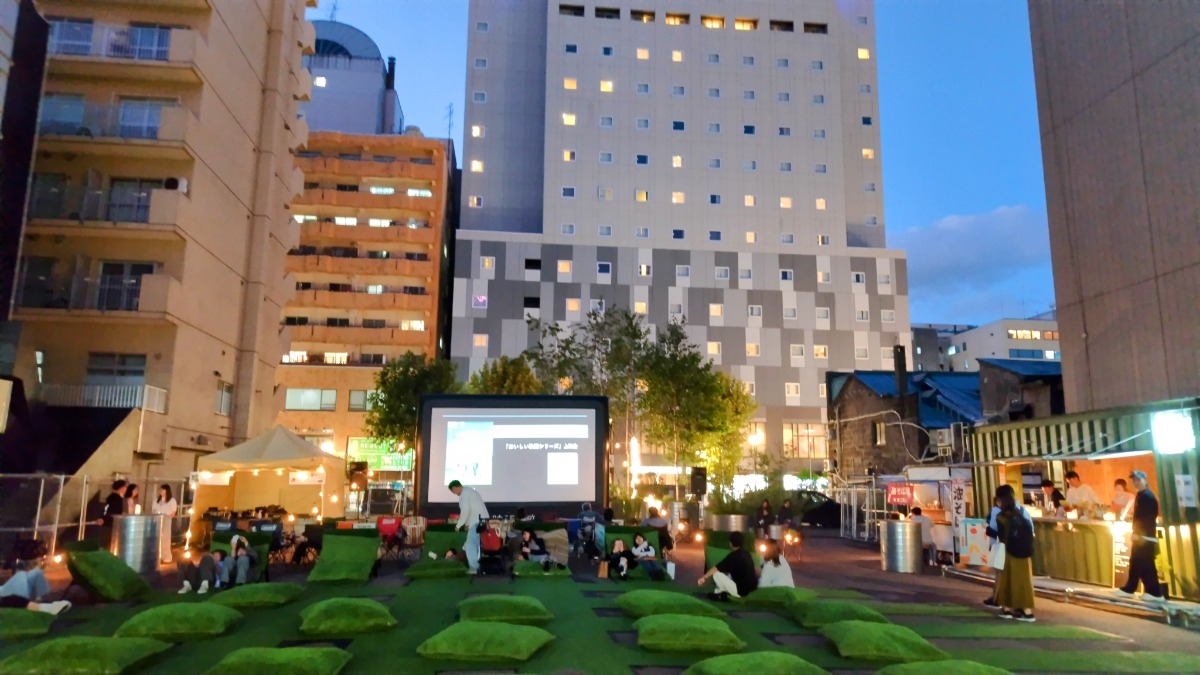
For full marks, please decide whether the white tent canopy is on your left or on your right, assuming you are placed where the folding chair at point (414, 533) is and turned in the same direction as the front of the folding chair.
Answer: on your left

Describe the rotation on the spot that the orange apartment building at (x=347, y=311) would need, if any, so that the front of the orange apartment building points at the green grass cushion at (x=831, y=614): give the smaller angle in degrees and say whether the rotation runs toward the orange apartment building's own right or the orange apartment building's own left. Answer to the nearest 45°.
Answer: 0° — it already faces it

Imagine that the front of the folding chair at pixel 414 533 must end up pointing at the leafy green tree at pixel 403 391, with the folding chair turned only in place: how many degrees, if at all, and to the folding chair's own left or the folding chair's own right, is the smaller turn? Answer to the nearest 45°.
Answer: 0° — it already faces it

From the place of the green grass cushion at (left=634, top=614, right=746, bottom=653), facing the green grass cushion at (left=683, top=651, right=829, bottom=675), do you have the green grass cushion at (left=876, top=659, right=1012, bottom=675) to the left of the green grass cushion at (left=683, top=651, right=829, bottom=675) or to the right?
left

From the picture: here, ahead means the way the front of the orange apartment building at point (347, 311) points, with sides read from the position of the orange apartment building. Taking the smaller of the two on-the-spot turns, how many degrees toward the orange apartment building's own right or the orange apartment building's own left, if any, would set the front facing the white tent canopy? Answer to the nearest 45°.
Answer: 0° — it already faces it

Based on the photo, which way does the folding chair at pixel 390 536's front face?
away from the camera

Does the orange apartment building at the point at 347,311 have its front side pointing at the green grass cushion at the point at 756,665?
yes

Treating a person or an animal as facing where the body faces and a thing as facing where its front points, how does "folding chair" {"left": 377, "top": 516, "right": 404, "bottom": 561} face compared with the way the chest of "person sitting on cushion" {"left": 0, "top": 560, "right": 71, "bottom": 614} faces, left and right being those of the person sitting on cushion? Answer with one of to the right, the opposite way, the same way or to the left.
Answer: to the left

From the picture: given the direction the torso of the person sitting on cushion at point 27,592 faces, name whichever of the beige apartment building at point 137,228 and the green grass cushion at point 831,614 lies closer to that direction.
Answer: the green grass cushion

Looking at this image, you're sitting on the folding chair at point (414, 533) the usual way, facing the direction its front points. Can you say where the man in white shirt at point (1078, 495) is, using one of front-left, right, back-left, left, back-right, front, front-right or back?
back-right

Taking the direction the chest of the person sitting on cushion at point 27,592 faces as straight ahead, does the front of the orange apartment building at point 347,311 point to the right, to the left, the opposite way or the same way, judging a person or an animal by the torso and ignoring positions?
to the right

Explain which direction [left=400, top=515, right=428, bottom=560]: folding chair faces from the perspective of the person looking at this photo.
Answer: facing away from the viewer

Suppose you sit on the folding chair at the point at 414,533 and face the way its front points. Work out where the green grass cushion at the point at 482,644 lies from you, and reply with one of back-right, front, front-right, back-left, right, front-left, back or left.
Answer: back
